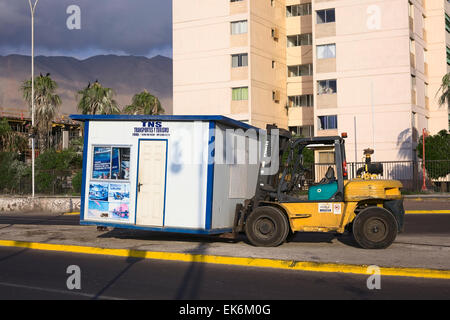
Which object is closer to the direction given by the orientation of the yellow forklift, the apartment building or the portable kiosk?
the portable kiosk

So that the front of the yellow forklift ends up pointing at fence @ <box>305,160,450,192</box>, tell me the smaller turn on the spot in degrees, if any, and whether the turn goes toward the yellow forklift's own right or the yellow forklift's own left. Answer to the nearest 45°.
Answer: approximately 90° to the yellow forklift's own right

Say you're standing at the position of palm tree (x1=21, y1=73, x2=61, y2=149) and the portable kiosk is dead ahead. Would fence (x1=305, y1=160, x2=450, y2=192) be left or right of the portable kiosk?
left

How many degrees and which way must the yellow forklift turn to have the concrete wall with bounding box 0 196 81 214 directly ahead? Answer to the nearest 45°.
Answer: approximately 45° to its right

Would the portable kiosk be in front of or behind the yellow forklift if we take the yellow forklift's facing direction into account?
in front

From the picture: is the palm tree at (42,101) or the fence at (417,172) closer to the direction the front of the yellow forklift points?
the palm tree

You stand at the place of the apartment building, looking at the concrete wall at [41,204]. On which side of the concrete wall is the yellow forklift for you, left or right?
left

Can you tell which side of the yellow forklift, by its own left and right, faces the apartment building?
right

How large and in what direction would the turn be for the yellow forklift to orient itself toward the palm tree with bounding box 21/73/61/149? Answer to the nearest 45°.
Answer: approximately 45° to its right

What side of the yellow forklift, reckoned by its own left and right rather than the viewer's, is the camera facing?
left

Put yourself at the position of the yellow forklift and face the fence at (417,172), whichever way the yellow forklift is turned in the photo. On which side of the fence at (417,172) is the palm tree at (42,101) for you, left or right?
left

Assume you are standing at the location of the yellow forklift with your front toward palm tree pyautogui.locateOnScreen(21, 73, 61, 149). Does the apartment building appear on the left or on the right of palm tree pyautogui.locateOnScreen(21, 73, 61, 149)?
right

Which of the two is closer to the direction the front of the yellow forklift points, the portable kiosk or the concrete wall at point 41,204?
the portable kiosk
